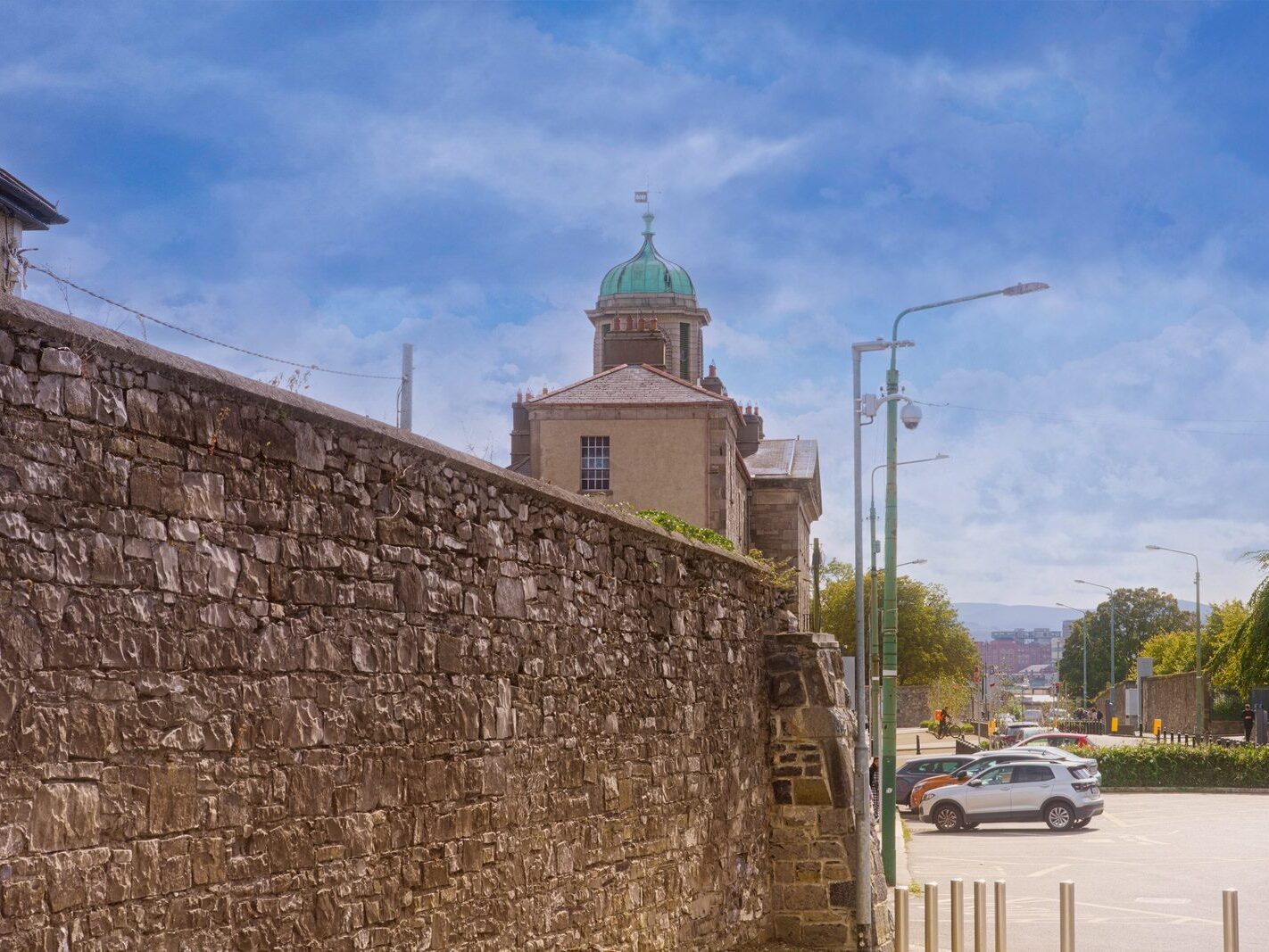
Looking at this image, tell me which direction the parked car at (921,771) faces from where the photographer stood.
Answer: facing to the left of the viewer

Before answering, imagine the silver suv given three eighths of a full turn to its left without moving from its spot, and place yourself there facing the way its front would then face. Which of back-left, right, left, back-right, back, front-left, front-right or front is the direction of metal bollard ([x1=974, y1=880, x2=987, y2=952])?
front-right

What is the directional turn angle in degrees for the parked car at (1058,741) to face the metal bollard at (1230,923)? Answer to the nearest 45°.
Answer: approximately 90° to its left

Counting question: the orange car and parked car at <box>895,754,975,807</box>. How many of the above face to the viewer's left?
2

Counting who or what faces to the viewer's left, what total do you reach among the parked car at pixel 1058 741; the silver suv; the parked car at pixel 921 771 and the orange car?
4

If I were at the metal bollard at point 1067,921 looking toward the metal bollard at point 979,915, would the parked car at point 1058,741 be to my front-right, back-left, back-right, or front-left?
back-right

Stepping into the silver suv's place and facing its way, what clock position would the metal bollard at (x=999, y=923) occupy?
The metal bollard is roughly at 9 o'clock from the silver suv.

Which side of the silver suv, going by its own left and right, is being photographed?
left

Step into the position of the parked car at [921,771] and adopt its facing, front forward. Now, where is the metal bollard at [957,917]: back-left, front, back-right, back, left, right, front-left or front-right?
left

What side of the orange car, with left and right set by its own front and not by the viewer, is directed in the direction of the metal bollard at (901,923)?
left

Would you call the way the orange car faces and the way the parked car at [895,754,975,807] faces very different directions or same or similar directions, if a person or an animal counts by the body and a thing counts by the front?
same or similar directions

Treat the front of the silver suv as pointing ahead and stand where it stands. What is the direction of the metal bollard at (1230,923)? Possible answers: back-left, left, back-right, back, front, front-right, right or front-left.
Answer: left

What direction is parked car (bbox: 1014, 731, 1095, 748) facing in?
to the viewer's left
